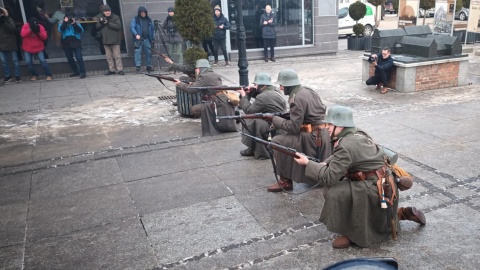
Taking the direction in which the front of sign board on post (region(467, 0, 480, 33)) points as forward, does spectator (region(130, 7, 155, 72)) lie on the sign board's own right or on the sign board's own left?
on the sign board's own right

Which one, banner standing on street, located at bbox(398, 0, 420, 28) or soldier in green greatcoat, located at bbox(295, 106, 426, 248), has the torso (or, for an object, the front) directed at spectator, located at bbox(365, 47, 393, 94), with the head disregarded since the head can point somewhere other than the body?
the banner standing on street

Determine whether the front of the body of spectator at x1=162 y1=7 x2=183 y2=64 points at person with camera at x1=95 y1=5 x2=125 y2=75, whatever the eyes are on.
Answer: no

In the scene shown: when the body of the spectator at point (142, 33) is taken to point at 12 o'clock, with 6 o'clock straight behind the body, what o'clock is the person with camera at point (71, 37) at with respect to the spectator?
The person with camera is roughly at 3 o'clock from the spectator.

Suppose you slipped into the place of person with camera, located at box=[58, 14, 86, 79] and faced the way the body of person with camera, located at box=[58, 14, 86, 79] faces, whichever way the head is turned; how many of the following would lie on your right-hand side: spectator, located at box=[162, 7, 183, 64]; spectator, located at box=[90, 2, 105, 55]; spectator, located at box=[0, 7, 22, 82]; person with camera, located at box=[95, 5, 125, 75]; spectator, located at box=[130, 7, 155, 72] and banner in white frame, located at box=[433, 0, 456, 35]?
1

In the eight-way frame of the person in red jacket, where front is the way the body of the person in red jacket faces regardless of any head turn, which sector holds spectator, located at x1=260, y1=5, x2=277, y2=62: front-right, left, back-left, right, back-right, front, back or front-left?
left

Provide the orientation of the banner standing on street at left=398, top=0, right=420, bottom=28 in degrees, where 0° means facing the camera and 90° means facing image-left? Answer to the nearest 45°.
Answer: approximately 0°

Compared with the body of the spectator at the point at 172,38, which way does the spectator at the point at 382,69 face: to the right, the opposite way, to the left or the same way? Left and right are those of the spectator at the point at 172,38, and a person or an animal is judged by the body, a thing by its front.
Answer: to the right

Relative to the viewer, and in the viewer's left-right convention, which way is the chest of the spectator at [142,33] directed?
facing the viewer

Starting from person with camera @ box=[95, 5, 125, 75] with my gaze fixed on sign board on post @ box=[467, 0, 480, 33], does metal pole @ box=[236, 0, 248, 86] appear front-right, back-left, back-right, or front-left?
front-right

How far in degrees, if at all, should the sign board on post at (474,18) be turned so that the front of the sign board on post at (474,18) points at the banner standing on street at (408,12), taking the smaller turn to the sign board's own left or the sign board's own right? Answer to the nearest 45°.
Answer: approximately 45° to the sign board's own right

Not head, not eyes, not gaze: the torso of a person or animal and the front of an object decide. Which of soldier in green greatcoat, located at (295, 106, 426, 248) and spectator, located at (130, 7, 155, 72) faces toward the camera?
the spectator

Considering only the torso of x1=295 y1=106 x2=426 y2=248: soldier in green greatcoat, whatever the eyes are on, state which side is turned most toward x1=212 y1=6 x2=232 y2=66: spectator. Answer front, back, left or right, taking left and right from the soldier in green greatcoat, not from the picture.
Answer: right

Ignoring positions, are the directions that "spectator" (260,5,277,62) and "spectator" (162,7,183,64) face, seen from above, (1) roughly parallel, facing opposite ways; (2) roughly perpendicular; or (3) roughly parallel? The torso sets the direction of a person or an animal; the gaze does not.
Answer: roughly parallel

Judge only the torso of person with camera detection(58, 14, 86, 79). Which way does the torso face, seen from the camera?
toward the camera

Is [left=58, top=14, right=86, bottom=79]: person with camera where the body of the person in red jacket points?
no

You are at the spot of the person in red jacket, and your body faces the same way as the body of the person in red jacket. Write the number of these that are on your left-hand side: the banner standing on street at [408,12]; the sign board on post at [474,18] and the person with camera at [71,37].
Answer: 3

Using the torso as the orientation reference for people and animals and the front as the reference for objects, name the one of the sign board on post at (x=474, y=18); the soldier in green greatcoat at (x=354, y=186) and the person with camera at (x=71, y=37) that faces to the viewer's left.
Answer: the soldier in green greatcoat

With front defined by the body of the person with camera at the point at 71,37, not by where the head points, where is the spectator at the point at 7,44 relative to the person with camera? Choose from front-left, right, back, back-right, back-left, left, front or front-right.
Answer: right

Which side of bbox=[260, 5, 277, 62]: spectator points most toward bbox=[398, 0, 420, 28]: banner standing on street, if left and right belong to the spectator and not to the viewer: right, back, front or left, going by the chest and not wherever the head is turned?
left
